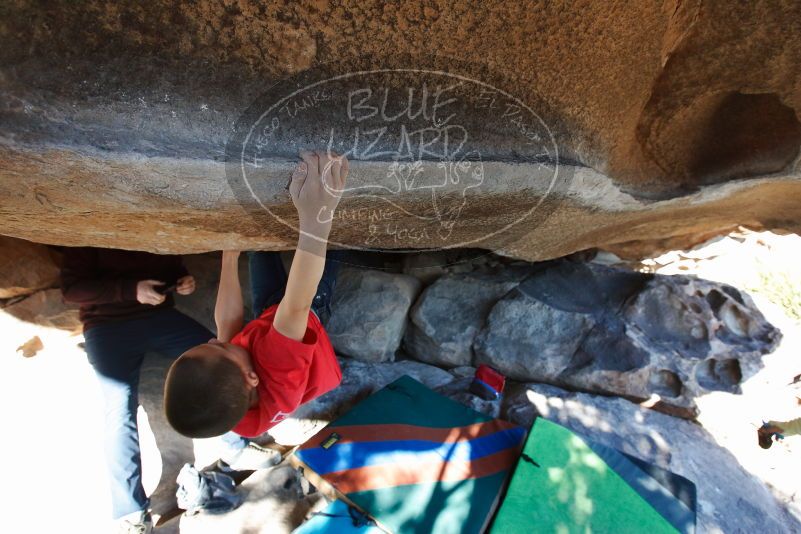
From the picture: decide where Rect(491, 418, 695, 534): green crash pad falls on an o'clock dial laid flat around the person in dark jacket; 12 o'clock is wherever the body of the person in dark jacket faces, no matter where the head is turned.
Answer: The green crash pad is roughly at 12 o'clock from the person in dark jacket.

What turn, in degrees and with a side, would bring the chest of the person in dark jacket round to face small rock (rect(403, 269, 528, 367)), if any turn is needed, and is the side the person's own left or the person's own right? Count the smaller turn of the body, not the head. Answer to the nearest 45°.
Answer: approximately 45° to the person's own left

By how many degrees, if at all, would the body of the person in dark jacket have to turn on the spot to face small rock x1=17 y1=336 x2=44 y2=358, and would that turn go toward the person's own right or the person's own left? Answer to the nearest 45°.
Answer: approximately 180°

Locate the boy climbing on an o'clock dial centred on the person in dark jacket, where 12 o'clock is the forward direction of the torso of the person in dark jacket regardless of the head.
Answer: The boy climbing is roughly at 1 o'clock from the person in dark jacket.

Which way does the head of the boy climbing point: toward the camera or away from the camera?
away from the camera
